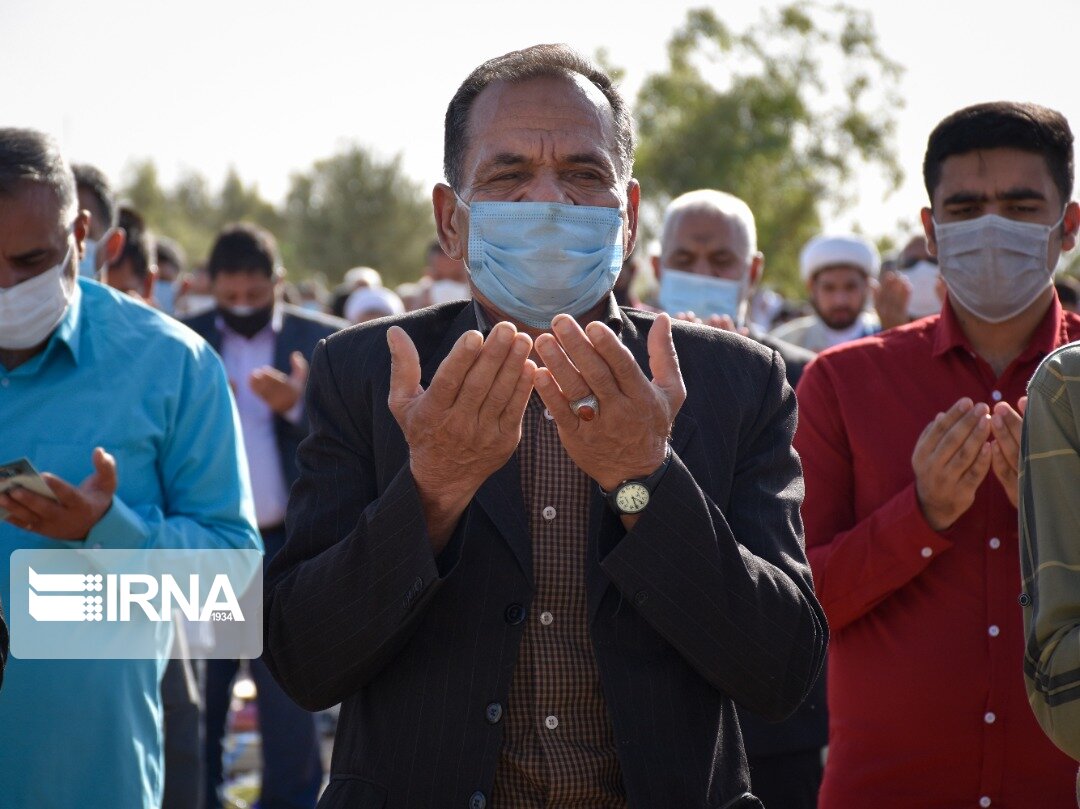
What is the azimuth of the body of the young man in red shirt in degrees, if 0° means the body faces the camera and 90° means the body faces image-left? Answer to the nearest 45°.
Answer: approximately 0°
